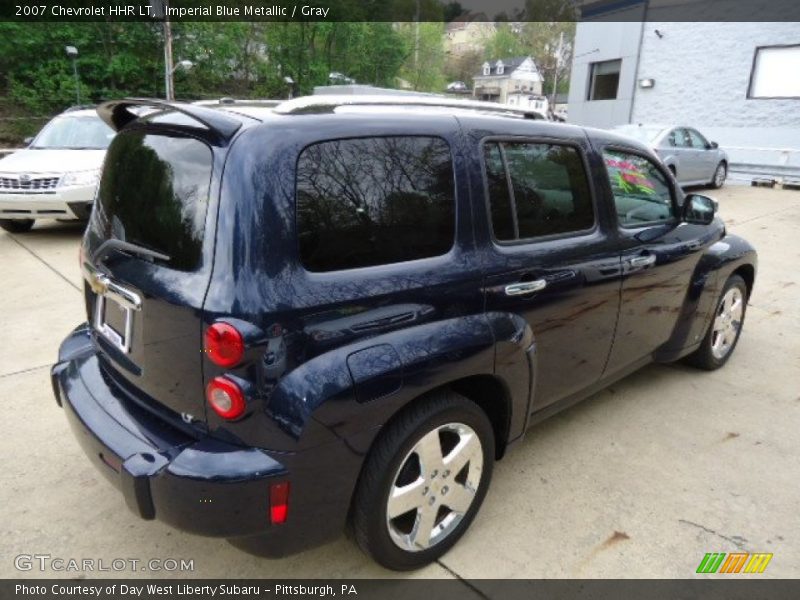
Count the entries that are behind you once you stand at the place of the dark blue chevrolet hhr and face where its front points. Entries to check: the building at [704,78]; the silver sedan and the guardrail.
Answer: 0

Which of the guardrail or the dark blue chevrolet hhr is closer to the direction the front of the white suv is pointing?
the dark blue chevrolet hhr

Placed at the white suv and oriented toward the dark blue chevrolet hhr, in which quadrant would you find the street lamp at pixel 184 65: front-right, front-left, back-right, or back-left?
back-left

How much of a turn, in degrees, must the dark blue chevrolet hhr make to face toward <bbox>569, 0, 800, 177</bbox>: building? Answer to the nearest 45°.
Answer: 0° — it already faces it

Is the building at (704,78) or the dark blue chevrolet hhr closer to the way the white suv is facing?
the dark blue chevrolet hhr

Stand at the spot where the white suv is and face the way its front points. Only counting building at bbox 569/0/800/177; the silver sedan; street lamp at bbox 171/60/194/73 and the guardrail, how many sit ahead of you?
0

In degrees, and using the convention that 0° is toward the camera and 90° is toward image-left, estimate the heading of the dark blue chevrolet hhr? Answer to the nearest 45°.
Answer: approximately 225°

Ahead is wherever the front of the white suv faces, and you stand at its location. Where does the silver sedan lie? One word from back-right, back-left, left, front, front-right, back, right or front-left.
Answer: back-left

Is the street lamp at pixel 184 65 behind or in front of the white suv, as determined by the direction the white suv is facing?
behind

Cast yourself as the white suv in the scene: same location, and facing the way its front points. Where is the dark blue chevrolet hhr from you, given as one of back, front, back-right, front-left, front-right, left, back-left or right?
front-left

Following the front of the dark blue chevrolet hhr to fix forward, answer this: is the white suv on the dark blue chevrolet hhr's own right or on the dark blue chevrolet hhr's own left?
on the dark blue chevrolet hhr's own left

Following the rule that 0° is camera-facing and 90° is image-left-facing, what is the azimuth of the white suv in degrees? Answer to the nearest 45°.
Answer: approximately 45°

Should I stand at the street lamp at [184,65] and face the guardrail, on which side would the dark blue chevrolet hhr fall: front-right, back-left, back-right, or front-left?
front-right

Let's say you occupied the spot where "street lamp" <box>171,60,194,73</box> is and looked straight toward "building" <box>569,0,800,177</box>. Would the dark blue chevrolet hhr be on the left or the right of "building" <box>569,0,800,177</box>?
right

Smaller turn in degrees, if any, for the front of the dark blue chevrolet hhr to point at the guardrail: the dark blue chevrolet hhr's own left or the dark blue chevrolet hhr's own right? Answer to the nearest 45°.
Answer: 0° — it already faces it

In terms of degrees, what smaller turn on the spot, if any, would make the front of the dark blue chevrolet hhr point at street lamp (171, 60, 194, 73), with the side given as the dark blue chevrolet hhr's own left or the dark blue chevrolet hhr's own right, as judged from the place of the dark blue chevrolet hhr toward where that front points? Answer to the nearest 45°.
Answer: approximately 45° to the dark blue chevrolet hhr's own left
